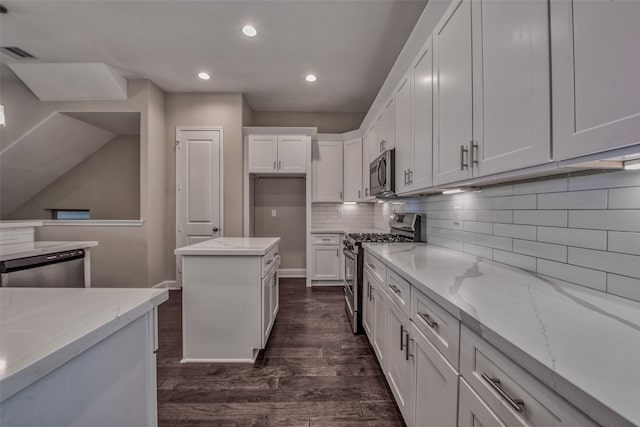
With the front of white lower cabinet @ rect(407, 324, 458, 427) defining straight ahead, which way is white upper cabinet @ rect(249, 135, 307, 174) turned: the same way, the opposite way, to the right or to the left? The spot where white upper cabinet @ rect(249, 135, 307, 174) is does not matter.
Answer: to the left

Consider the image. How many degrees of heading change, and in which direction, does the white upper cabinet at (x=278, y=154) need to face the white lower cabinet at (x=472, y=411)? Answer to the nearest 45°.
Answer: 0° — it already faces it

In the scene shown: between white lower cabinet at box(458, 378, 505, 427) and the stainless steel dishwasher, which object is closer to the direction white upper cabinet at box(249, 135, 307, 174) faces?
the white lower cabinet

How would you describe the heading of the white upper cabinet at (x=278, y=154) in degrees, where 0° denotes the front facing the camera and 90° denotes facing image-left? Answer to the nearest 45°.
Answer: approximately 0°

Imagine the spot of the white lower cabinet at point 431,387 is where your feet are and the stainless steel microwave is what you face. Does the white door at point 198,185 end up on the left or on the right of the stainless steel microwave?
left

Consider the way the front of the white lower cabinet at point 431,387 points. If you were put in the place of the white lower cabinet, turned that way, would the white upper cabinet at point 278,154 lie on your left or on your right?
on your right

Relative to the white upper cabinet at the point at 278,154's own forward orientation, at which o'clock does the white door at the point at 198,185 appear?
The white door is roughly at 3 o'clock from the white upper cabinet.
